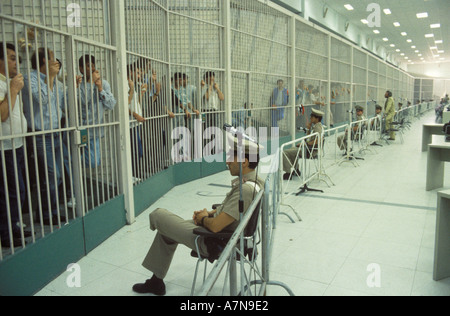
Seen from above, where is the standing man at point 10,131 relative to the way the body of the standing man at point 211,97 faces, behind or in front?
in front

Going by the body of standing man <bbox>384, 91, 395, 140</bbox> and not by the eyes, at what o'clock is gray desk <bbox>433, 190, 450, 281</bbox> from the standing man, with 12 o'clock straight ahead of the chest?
The gray desk is roughly at 9 o'clock from the standing man.

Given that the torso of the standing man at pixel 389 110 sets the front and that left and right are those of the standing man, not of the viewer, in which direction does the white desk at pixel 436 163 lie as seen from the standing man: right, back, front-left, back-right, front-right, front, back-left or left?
left

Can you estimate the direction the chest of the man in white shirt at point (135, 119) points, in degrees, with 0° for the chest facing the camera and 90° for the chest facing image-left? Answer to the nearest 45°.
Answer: approximately 270°

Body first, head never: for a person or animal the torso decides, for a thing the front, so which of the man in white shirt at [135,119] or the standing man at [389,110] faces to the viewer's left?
the standing man

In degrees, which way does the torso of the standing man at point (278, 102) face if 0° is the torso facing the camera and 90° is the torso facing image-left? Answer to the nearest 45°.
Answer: approximately 0°

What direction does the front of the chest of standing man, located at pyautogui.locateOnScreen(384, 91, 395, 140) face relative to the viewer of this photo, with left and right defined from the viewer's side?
facing to the left of the viewer

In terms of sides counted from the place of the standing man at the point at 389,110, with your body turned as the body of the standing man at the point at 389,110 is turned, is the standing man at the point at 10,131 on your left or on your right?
on your left

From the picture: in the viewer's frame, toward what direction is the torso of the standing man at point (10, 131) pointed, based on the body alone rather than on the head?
to the viewer's right

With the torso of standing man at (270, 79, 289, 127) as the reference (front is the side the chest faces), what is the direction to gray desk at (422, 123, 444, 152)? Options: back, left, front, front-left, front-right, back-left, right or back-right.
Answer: left

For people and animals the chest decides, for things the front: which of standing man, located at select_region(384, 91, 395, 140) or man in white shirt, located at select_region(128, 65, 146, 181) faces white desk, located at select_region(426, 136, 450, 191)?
the man in white shirt
